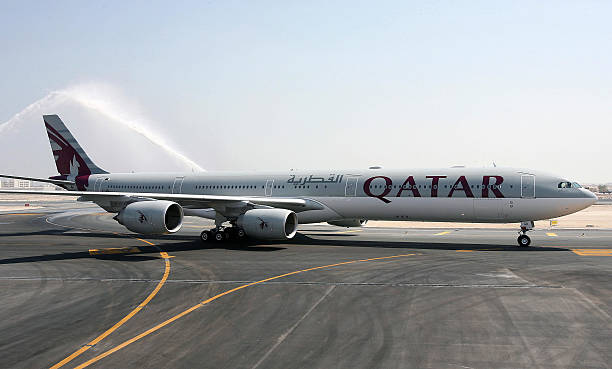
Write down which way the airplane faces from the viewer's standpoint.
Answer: facing the viewer and to the right of the viewer
